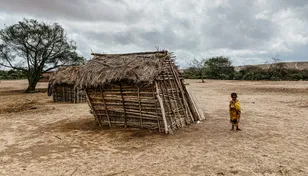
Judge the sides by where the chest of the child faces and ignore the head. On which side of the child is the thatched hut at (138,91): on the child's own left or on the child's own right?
on the child's own right

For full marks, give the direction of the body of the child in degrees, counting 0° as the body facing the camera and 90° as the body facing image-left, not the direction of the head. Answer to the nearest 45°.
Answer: approximately 0°

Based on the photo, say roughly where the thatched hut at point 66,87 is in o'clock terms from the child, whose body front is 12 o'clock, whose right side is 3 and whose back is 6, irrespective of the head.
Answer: The thatched hut is roughly at 4 o'clock from the child.

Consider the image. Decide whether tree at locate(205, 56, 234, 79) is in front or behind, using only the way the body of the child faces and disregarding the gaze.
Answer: behind

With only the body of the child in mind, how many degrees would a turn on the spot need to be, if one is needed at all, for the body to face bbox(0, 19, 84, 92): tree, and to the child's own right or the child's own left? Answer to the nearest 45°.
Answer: approximately 135° to the child's own right

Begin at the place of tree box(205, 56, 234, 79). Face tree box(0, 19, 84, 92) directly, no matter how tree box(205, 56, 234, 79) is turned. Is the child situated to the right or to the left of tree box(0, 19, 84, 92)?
left

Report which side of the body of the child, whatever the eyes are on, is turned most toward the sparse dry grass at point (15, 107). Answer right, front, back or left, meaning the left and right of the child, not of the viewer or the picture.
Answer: right
